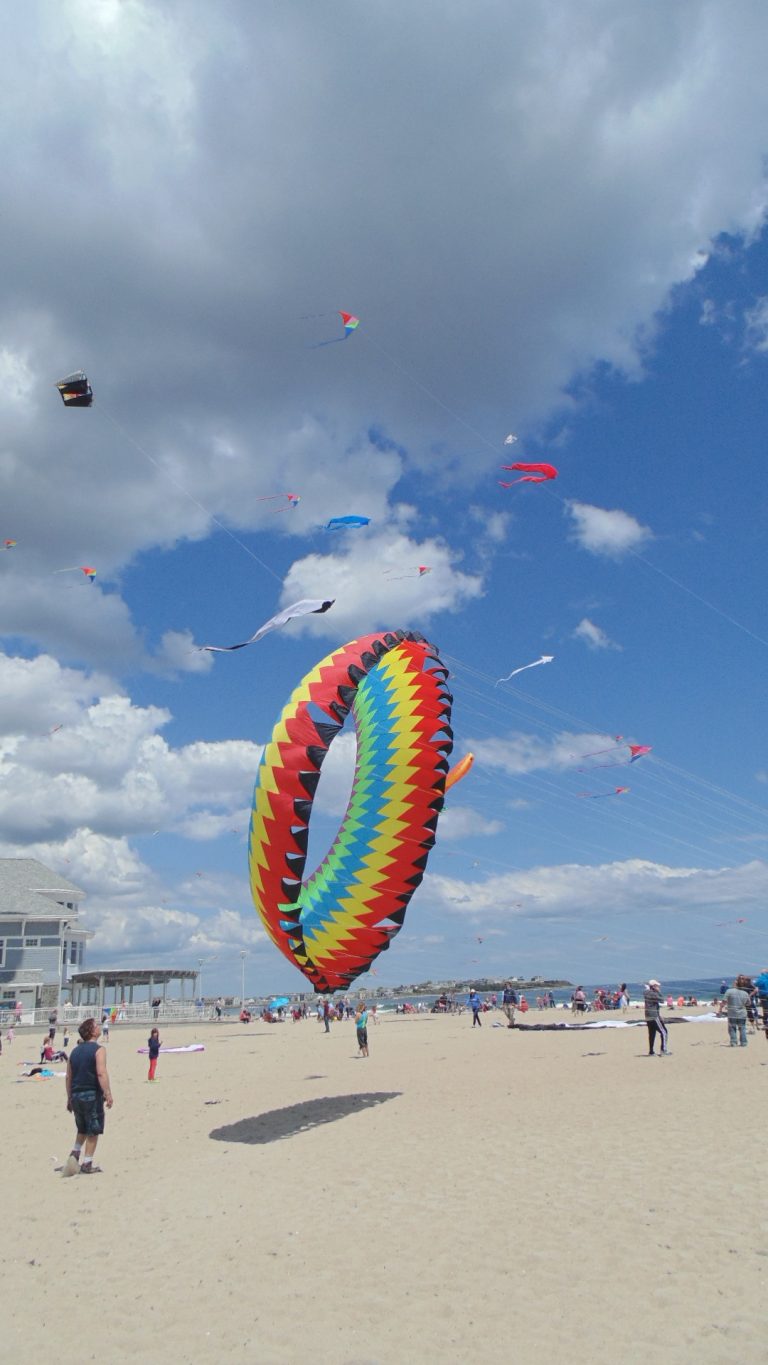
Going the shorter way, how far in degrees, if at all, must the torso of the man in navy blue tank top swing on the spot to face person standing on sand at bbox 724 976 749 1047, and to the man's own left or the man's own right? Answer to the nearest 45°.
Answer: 0° — they already face them

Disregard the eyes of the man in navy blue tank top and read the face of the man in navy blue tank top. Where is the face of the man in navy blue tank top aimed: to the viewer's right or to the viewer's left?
to the viewer's right

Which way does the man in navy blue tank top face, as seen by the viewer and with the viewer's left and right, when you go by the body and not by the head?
facing away from the viewer and to the right of the viewer

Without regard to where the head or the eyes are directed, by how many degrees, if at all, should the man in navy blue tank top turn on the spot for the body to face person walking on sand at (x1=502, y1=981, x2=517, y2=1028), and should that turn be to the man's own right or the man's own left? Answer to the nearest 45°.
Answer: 0° — they already face them
